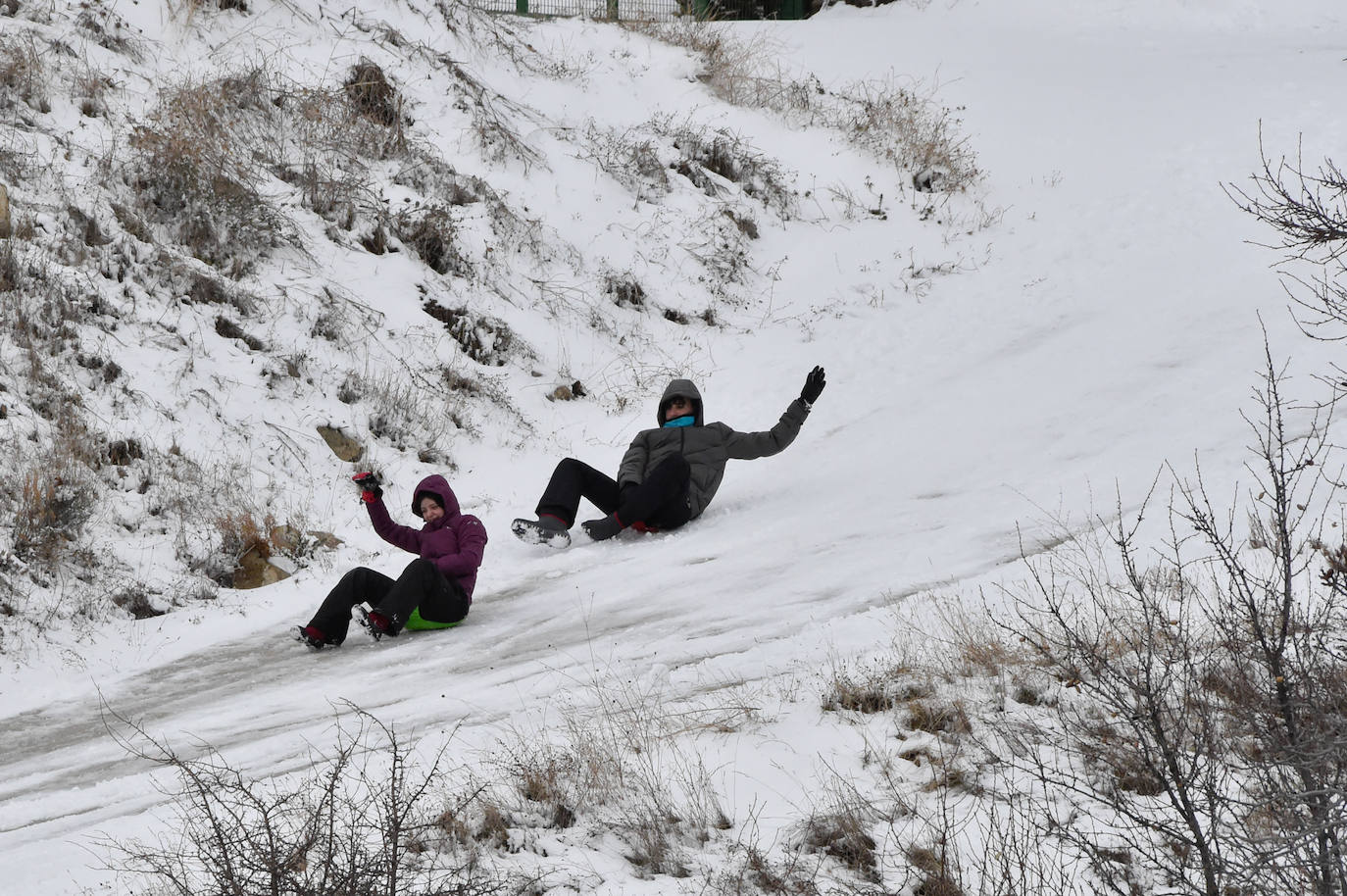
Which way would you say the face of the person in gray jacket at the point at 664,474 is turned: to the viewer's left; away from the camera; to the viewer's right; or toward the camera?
toward the camera

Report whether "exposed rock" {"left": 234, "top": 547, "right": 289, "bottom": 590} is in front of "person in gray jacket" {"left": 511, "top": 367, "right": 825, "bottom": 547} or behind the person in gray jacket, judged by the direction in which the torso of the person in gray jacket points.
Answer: in front

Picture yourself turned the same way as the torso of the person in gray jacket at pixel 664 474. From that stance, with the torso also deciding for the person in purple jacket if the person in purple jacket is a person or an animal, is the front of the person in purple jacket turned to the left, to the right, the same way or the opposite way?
the same way

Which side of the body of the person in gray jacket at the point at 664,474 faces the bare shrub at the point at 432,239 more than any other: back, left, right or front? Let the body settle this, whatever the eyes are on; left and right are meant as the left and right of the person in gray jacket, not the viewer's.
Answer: right

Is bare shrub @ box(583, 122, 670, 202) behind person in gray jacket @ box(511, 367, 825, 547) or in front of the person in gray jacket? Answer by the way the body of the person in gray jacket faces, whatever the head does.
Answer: behind

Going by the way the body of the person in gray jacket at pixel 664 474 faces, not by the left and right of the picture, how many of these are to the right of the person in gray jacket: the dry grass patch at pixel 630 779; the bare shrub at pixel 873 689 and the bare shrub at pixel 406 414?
1

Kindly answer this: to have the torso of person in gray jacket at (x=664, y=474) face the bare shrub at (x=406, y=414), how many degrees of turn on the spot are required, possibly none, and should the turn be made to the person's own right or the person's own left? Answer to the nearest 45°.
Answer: approximately 90° to the person's own right

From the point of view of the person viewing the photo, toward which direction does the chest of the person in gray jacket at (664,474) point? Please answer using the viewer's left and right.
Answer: facing the viewer and to the left of the viewer

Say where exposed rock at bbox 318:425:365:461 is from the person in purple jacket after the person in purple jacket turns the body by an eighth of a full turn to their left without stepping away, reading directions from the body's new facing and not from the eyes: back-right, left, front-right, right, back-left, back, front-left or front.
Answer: back

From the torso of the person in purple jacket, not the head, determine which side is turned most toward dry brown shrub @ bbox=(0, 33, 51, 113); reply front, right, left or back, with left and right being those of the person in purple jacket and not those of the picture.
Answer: right

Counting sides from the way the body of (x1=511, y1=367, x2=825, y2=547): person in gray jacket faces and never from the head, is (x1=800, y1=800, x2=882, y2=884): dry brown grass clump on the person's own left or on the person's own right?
on the person's own left

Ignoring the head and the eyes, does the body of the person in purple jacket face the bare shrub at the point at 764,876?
no

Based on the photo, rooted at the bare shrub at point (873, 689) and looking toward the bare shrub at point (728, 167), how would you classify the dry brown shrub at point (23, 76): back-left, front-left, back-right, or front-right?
front-left

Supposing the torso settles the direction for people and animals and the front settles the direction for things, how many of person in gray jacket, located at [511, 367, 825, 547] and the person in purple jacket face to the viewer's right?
0

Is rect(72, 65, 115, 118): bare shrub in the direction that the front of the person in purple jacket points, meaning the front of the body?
no

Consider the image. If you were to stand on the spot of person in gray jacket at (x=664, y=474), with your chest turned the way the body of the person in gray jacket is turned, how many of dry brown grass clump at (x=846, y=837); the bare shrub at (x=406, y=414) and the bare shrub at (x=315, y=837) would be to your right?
1
